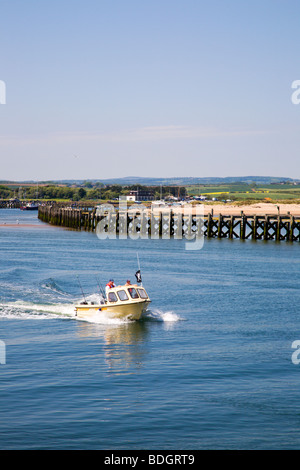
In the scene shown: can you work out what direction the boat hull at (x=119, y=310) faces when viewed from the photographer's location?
facing to the right of the viewer
